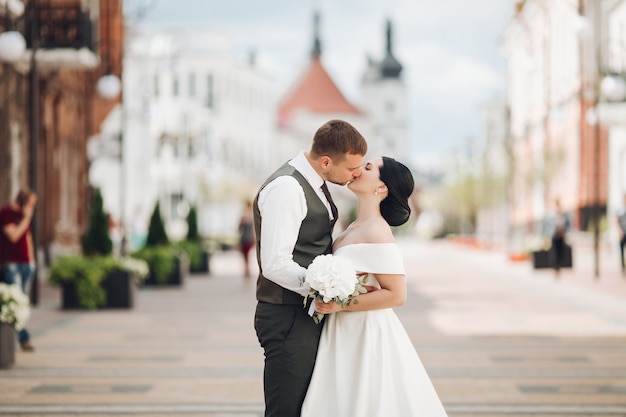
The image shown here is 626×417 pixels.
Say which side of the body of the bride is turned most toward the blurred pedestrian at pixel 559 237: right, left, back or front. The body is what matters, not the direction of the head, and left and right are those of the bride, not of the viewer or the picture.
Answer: right

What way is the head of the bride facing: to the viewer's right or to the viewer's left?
to the viewer's left

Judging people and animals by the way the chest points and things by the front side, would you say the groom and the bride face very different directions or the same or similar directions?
very different directions

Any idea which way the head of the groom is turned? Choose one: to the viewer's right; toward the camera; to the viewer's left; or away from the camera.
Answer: to the viewer's right

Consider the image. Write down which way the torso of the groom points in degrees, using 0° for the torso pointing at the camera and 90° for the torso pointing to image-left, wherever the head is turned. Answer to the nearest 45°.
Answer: approximately 270°

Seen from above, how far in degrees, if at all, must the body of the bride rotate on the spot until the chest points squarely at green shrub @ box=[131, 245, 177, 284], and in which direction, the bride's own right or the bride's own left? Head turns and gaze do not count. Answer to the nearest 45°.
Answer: approximately 90° to the bride's own right

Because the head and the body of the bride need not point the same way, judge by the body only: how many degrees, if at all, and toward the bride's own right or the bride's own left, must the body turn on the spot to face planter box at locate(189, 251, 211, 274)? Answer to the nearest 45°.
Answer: approximately 90° to the bride's own right

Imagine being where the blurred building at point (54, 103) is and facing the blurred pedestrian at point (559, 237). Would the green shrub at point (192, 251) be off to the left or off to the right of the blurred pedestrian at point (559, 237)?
left

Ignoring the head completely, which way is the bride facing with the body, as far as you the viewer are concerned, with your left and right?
facing to the left of the viewer

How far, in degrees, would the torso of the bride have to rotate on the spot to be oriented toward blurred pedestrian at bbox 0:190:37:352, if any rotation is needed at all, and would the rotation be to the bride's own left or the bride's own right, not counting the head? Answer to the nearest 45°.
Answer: approximately 45° to the bride's own right
